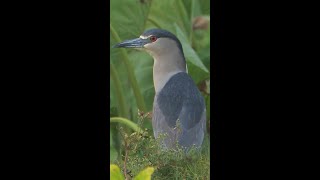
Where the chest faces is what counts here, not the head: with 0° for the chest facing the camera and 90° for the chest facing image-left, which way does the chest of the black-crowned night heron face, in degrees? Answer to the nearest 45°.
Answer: approximately 135°
